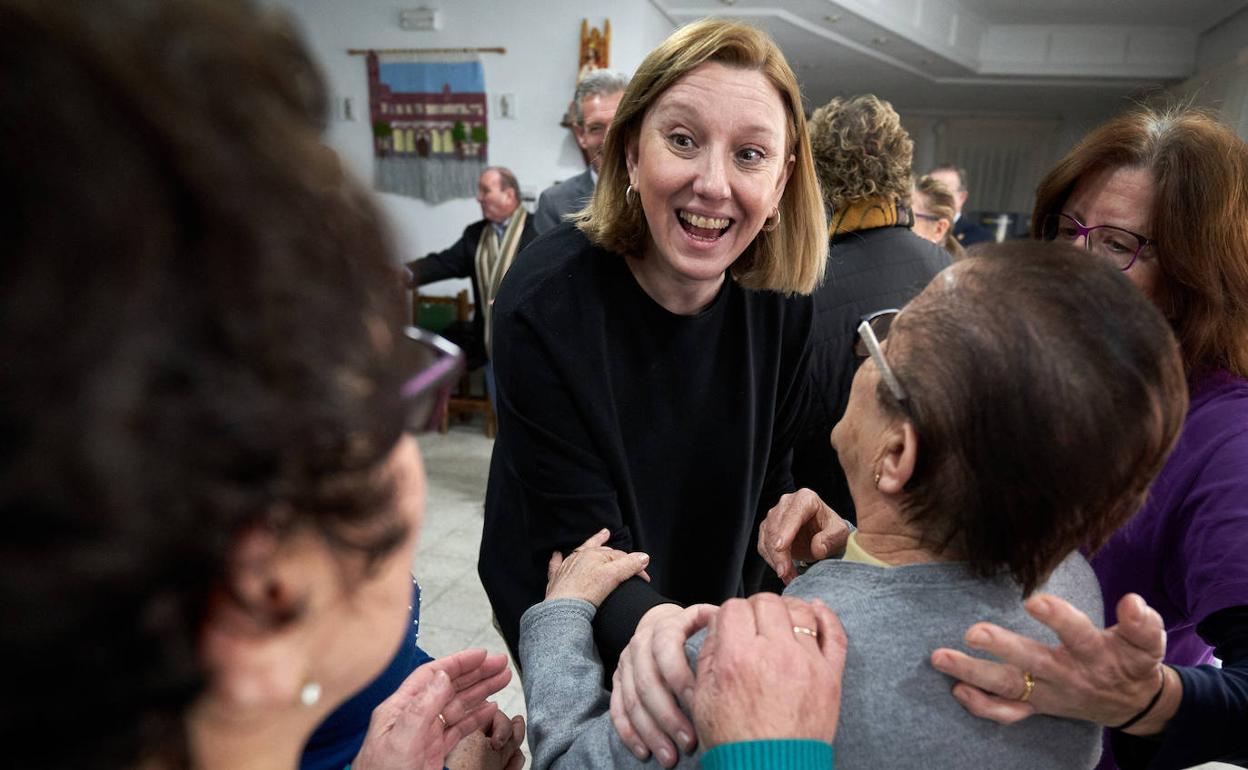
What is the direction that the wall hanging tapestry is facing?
toward the camera

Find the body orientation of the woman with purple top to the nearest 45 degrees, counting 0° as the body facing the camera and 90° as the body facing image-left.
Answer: approximately 45°

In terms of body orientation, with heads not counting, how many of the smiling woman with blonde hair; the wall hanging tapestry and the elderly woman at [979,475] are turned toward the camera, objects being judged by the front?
2

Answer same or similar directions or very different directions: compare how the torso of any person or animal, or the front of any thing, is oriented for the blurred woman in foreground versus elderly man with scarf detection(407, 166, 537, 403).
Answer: very different directions

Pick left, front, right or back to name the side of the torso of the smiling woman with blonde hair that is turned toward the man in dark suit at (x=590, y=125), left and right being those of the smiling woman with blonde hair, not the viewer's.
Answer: back

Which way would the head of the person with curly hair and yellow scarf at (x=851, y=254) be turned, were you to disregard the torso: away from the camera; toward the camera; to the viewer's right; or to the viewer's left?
away from the camera

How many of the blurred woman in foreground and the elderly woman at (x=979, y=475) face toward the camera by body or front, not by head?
0

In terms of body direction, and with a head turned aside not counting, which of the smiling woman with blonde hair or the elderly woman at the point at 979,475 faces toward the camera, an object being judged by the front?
the smiling woman with blonde hair

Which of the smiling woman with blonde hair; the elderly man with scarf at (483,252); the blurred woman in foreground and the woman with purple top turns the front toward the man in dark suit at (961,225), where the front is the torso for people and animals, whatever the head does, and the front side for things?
the blurred woman in foreground

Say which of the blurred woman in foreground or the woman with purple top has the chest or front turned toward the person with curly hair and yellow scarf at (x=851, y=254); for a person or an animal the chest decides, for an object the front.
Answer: the blurred woman in foreground

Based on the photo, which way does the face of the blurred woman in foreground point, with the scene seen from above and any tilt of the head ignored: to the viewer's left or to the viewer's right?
to the viewer's right

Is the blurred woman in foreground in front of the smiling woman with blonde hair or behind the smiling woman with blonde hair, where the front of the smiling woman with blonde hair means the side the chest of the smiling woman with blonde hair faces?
in front

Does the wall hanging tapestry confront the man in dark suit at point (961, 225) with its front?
no

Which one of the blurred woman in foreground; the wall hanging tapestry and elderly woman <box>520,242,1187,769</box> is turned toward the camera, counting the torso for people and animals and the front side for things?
the wall hanging tapestry

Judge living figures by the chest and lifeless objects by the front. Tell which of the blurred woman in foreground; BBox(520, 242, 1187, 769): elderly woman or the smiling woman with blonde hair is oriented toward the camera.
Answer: the smiling woman with blonde hair

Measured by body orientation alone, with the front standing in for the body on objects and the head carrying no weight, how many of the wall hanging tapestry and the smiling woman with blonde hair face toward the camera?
2

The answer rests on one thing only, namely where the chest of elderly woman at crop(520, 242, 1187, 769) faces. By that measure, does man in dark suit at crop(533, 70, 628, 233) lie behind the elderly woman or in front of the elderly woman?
in front

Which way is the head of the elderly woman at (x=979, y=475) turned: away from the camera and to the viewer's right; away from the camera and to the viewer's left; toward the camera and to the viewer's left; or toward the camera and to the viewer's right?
away from the camera and to the viewer's left

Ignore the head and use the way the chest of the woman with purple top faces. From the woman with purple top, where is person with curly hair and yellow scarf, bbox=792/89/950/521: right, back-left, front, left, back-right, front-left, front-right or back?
right
